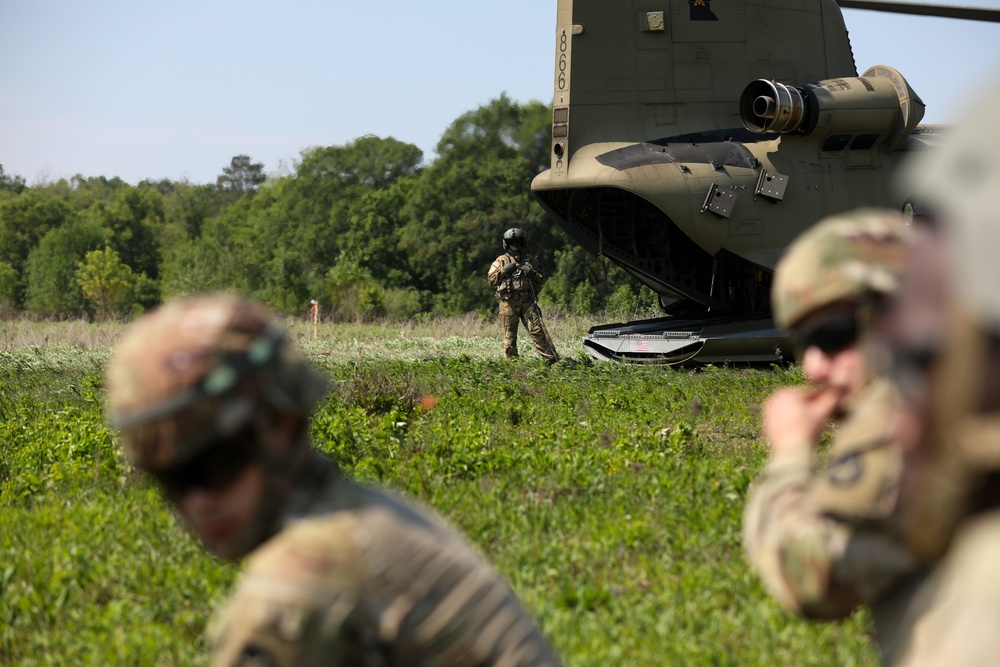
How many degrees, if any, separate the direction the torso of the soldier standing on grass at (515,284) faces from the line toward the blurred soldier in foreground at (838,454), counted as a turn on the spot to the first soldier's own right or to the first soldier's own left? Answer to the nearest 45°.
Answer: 0° — they already face them

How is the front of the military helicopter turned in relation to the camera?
facing away from the viewer and to the right of the viewer

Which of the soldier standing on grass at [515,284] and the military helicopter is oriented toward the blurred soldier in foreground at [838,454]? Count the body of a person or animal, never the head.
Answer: the soldier standing on grass

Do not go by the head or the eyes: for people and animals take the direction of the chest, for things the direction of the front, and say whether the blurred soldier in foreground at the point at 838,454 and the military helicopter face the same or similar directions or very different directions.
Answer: very different directions

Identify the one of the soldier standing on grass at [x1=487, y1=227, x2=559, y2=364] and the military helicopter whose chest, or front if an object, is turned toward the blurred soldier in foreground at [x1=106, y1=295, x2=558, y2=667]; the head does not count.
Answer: the soldier standing on grass

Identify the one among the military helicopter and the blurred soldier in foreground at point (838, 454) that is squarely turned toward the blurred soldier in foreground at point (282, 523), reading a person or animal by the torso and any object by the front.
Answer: the blurred soldier in foreground at point (838, 454)

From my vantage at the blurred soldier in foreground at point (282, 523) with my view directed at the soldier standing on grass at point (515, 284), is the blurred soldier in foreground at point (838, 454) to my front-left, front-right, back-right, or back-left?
front-right

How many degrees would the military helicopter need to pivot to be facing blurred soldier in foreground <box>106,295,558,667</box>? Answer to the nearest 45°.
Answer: approximately 135° to its right

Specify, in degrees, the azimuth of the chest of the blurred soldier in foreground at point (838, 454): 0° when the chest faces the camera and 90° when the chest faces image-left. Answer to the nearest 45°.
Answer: approximately 45°

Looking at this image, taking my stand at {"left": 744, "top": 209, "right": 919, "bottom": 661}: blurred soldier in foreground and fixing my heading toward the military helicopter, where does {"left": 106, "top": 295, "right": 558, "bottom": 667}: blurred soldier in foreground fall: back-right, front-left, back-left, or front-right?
back-left

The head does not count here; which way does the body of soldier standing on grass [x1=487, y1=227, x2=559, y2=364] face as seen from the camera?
toward the camera

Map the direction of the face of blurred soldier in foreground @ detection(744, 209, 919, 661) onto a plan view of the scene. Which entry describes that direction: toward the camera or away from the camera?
toward the camera

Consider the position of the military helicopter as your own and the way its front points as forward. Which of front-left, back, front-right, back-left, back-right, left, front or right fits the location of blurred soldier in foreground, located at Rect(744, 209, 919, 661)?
back-right
